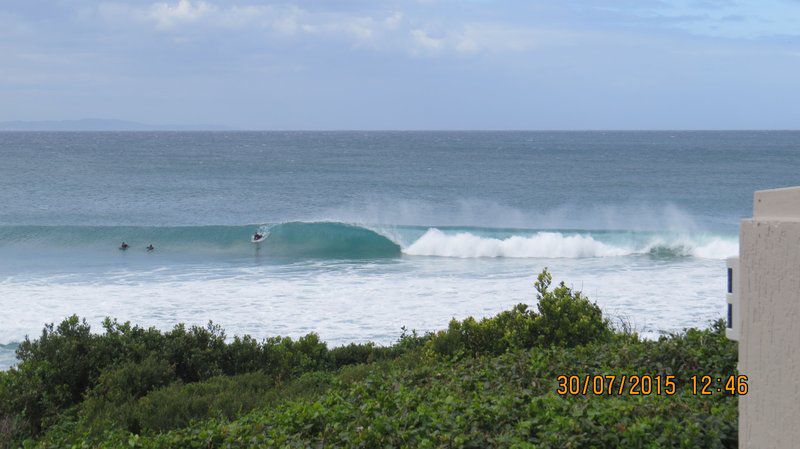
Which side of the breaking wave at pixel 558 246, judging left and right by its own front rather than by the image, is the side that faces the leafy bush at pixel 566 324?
front

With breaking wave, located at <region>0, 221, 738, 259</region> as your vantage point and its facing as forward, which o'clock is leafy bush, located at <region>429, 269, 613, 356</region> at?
The leafy bush is roughly at 12 o'clock from the breaking wave.

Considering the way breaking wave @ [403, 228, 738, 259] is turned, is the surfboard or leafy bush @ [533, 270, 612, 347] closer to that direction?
the leafy bush

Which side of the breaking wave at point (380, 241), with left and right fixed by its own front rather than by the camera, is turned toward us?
front

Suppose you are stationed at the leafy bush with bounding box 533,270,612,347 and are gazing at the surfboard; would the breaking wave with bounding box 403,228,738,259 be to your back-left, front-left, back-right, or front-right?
front-right

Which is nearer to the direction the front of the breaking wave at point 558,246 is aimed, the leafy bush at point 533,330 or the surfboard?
the leafy bush

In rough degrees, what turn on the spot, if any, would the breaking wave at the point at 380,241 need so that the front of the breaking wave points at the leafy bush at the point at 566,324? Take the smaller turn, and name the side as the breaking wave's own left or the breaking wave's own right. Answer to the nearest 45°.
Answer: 0° — it already faces it

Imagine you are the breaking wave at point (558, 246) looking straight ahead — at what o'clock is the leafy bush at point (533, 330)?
The leafy bush is roughly at 12 o'clock from the breaking wave.

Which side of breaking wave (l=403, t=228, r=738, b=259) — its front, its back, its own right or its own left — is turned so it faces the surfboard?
right
